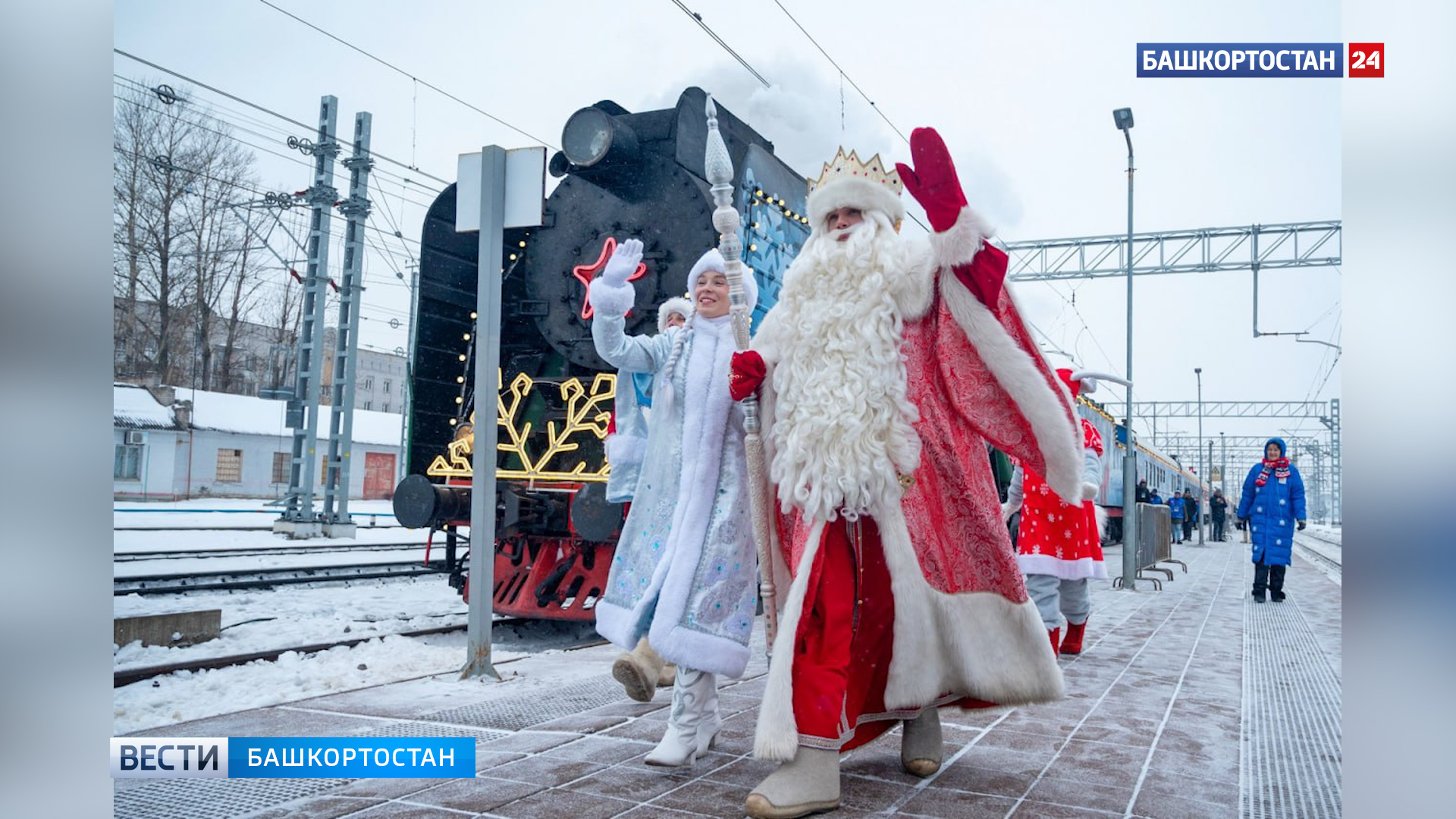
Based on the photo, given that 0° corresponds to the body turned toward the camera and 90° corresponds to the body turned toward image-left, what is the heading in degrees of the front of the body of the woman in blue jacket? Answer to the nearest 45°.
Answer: approximately 0°

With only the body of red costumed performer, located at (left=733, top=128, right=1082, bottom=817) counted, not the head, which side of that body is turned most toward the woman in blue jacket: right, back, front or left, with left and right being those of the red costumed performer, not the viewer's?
back

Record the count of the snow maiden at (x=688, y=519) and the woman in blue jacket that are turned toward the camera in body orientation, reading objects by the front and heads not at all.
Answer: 2

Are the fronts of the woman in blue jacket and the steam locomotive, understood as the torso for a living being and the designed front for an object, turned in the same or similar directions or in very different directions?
same or similar directions

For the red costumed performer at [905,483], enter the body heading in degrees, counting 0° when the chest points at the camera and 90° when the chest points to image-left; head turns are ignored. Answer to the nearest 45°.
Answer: approximately 45°

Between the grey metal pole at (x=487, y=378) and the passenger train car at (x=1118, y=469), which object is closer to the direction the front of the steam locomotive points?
the grey metal pole

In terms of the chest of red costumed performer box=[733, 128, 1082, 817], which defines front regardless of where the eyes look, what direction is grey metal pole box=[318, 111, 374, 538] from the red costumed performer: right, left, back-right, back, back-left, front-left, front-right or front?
right

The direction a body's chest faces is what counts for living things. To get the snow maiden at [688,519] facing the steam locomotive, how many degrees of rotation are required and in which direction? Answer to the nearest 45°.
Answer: approximately 180°

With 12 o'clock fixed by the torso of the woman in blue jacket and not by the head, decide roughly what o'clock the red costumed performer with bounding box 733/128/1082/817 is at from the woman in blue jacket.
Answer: The red costumed performer is roughly at 12 o'clock from the woman in blue jacket.

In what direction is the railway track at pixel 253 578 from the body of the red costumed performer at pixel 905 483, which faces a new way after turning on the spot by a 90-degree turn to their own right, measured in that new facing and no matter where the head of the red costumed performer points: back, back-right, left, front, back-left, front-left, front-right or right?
front
